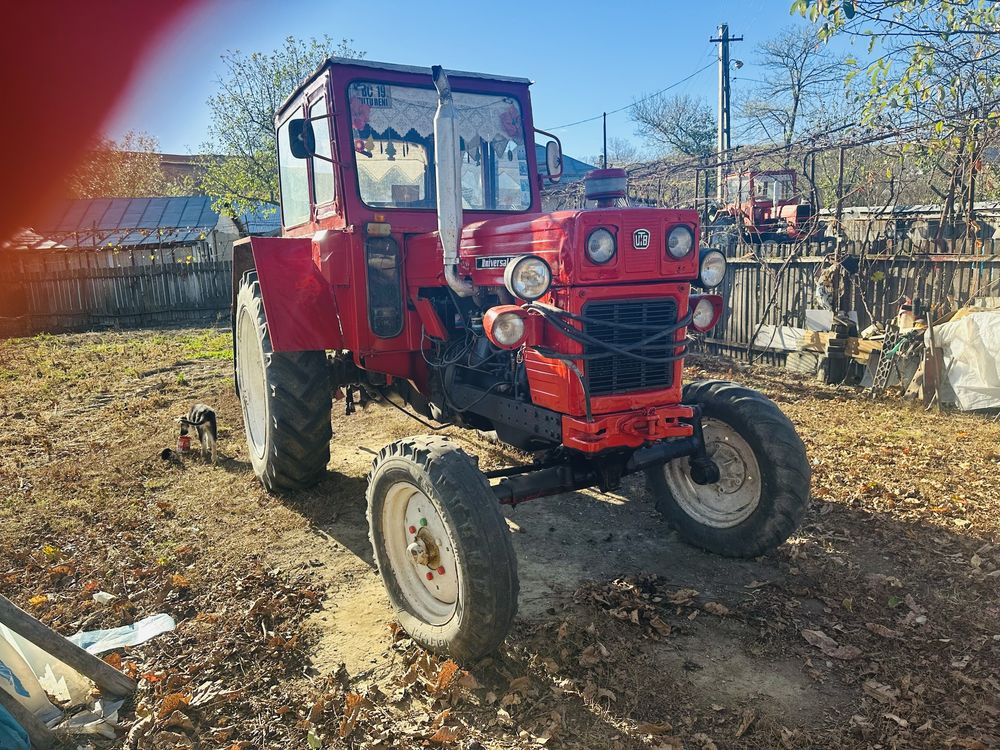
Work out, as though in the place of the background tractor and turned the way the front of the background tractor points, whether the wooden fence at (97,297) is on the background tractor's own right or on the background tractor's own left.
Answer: on the background tractor's own right

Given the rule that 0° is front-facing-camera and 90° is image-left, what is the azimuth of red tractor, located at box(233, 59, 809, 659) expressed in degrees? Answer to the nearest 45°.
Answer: approximately 315°

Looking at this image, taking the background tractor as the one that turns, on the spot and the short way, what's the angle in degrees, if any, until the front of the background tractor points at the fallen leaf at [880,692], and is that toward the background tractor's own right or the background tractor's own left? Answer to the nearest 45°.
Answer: approximately 45° to the background tractor's own right

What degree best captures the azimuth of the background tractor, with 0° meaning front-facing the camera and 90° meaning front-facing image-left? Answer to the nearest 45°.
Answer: approximately 315°

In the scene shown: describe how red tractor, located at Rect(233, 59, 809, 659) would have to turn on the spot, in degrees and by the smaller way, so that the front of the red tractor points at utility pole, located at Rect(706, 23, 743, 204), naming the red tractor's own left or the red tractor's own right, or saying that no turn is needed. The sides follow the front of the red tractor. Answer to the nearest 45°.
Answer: approximately 135° to the red tractor's own left

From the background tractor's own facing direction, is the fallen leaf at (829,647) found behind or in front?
in front

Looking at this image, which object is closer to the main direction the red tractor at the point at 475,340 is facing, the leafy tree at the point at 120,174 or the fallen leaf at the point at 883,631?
the fallen leaf

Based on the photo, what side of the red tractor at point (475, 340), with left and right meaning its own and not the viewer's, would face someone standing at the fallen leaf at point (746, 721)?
front

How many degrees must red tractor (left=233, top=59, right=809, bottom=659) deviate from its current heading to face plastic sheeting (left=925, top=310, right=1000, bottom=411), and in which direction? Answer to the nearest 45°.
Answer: approximately 90° to its left
